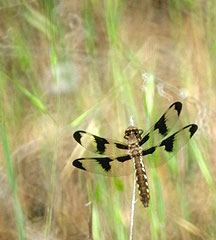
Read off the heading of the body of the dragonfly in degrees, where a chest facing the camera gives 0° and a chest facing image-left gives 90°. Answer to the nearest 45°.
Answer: approximately 180°
